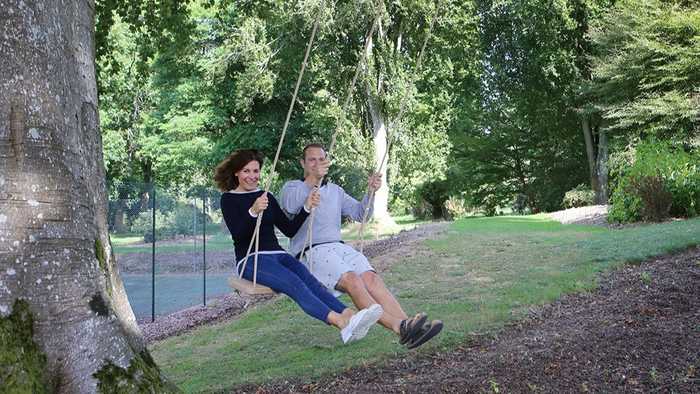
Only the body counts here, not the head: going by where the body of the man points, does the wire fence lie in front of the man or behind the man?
behind

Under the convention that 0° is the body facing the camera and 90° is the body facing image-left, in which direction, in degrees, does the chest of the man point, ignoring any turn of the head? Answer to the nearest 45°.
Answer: approximately 315°

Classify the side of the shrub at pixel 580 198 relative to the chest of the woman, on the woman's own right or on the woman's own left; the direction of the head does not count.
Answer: on the woman's own left

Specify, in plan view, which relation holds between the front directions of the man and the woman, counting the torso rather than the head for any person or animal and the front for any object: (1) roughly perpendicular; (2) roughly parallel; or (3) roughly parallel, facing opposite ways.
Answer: roughly parallel

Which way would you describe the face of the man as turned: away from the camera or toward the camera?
toward the camera

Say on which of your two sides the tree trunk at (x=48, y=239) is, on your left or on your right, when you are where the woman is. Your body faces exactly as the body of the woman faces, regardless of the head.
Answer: on your right

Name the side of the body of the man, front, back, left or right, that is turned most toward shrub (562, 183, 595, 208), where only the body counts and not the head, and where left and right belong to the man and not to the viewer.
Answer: left

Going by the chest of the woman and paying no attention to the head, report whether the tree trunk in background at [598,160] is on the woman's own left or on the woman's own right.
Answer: on the woman's own left

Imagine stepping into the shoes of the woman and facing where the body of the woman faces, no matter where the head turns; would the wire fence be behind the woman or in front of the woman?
behind

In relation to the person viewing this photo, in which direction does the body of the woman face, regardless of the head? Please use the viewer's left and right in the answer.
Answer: facing the viewer and to the right of the viewer

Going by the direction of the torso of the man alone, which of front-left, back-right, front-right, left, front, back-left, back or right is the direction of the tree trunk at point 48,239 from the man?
right

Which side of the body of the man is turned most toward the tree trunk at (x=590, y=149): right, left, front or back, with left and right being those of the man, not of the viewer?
left

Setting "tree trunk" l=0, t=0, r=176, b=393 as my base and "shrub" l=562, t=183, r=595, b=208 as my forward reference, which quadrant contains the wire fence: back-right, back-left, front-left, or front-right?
front-left
